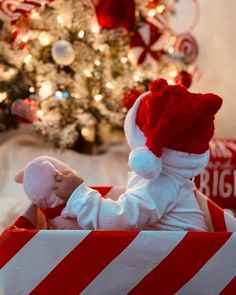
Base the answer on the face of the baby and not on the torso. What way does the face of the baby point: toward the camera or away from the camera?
away from the camera

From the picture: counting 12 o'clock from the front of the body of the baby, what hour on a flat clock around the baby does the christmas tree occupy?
The christmas tree is roughly at 1 o'clock from the baby.

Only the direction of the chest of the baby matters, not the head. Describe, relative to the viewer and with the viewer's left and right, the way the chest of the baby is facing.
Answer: facing away from the viewer and to the left of the viewer
